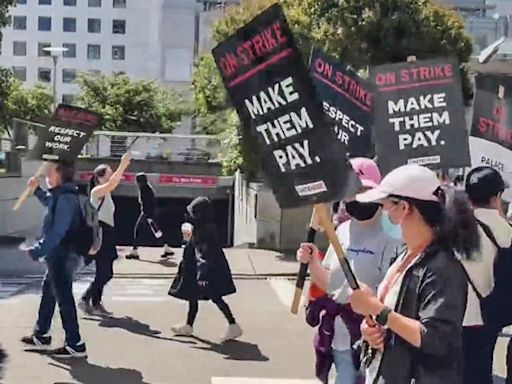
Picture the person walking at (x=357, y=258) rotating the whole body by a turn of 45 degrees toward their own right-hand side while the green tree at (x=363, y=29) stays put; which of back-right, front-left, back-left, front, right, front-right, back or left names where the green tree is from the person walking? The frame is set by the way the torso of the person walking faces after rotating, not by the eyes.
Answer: right

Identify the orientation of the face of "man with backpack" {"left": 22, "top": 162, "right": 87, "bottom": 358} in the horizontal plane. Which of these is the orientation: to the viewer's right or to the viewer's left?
to the viewer's left

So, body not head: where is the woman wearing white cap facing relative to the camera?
to the viewer's left

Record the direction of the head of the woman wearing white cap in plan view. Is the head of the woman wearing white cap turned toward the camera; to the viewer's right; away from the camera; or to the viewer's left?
to the viewer's left

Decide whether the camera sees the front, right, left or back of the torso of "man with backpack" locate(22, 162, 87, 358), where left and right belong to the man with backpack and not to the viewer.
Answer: left

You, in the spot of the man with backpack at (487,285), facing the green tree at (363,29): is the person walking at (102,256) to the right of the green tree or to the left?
left

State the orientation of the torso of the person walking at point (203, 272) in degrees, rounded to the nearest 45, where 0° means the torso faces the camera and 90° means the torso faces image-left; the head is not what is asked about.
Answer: approximately 90°

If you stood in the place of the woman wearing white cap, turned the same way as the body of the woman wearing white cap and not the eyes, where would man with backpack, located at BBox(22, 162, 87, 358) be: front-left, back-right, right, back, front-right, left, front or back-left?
front-right

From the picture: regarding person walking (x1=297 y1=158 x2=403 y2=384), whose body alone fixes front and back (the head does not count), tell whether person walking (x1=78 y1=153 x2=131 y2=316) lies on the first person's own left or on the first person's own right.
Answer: on the first person's own right

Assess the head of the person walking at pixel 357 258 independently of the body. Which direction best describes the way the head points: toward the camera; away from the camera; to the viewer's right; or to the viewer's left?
to the viewer's left

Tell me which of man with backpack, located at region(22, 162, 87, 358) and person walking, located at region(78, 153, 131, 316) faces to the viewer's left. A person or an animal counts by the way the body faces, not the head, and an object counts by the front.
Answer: the man with backpack
